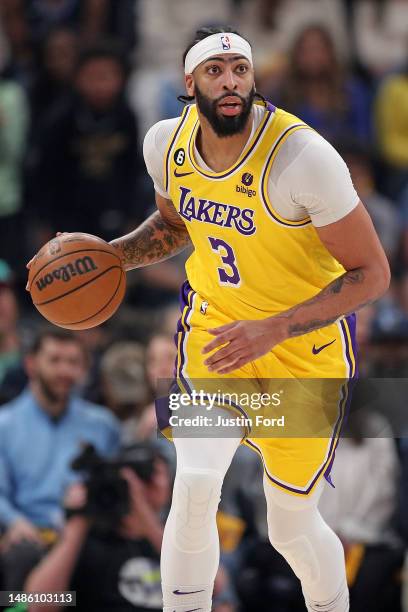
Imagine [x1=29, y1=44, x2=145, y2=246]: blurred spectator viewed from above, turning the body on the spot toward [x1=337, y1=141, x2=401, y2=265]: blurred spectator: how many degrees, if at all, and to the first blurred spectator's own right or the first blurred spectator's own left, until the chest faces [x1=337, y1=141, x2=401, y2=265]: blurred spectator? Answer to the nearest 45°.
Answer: approximately 90° to the first blurred spectator's own left

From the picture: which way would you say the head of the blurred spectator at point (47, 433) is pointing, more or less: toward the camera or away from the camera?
toward the camera

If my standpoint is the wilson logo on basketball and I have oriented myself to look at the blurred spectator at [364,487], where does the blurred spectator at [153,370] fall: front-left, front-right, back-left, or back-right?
front-left

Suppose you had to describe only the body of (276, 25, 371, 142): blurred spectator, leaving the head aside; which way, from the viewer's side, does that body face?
toward the camera

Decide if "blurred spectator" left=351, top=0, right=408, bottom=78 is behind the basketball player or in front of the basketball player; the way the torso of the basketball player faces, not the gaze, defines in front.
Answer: behind

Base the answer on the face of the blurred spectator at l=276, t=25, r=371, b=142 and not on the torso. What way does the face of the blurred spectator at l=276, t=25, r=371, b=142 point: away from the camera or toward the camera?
toward the camera

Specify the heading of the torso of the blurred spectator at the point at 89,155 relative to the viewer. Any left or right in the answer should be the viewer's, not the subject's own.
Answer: facing the viewer
